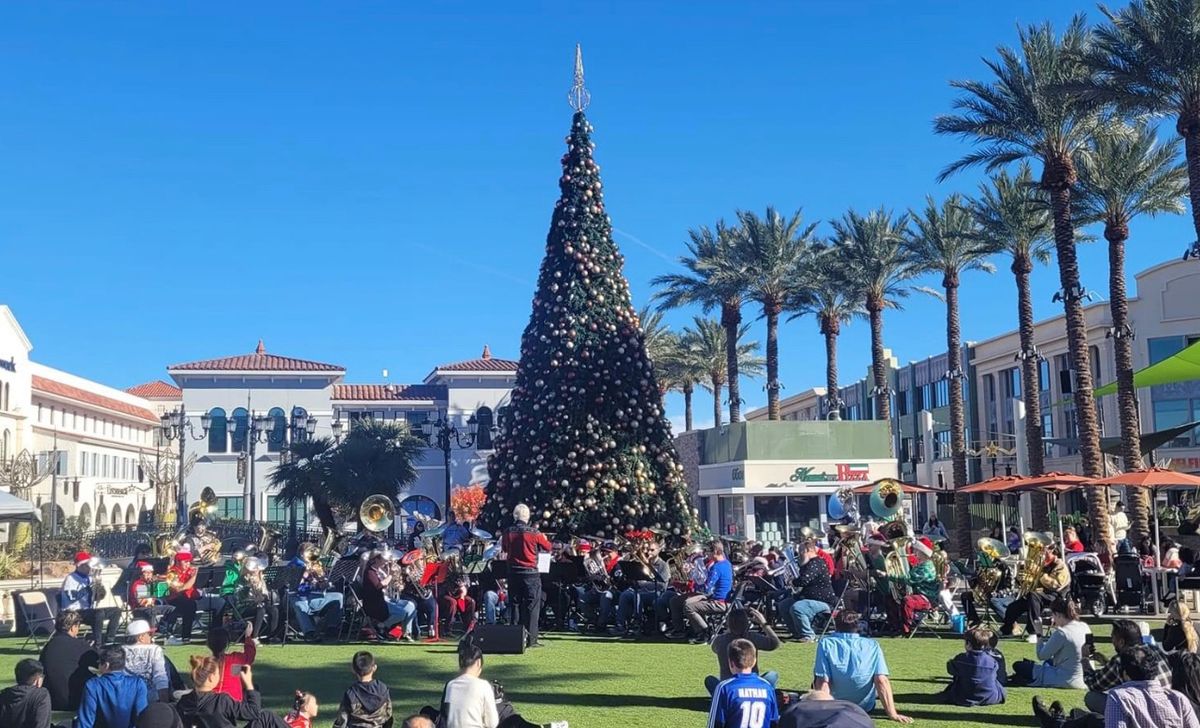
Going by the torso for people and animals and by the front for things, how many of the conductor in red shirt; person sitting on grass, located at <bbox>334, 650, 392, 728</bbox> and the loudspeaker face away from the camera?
2

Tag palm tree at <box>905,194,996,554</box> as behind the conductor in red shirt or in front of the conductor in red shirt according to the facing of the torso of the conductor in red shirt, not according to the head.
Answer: in front

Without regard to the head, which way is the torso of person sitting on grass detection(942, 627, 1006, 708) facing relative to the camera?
away from the camera

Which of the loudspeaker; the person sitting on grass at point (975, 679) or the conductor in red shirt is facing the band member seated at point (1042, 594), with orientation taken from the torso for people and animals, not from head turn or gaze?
the person sitting on grass

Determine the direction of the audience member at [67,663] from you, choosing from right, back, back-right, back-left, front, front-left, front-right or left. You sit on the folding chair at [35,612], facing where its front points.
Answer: back-right

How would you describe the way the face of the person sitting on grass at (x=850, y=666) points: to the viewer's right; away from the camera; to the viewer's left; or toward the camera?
away from the camera

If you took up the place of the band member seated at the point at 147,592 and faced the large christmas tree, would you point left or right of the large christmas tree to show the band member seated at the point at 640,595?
right

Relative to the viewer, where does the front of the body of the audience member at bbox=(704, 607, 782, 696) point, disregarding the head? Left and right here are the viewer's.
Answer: facing away from the viewer

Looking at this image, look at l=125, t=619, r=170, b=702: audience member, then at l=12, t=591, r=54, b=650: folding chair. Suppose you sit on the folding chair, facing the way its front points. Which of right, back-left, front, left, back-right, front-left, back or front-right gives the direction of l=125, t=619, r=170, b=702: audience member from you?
back-right

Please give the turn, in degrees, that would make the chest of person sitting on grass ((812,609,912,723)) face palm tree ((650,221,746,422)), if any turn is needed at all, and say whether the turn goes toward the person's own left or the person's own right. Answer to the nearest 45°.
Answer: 0° — they already face it

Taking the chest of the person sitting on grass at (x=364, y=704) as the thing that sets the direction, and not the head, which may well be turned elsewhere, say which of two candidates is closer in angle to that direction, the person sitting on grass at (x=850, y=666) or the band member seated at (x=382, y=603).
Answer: the band member seated

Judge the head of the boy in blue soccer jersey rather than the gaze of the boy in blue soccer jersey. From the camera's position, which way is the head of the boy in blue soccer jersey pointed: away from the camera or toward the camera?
away from the camera

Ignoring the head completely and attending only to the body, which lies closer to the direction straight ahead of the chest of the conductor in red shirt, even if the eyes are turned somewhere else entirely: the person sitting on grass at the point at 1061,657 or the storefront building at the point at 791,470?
the storefront building
